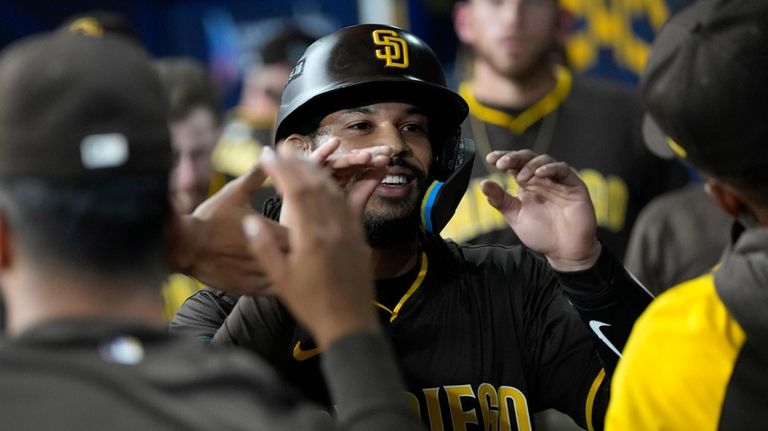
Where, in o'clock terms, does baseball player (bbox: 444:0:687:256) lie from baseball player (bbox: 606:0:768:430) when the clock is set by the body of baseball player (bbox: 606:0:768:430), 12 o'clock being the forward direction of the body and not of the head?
baseball player (bbox: 444:0:687:256) is roughly at 1 o'clock from baseball player (bbox: 606:0:768:430).

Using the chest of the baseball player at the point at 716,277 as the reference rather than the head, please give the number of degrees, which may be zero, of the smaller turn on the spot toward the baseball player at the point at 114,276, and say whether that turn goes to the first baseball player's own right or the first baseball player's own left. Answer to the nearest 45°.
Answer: approximately 90° to the first baseball player's own left

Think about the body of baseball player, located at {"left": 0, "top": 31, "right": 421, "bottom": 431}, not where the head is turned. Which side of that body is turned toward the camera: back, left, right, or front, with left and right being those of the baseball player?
back

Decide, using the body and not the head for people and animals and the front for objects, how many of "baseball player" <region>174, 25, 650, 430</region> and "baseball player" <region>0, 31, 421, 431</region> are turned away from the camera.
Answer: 1

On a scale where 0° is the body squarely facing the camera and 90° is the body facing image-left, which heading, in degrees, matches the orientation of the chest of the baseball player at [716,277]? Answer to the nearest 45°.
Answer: approximately 135°

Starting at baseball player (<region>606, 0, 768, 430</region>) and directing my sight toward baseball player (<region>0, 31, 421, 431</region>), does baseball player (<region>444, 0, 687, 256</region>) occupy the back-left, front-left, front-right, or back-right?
back-right

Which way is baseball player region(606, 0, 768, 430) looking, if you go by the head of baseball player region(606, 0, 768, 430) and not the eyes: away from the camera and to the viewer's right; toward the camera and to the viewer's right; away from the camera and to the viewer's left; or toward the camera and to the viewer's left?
away from the camera and to the viewer's left

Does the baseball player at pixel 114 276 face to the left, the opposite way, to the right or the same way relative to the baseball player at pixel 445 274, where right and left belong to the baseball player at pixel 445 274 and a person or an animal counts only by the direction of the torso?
the opposite way

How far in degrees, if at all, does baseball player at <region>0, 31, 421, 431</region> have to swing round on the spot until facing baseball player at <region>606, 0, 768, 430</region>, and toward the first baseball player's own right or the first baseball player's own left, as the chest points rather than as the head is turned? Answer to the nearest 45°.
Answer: approximately 90° to the first baseball player's own right

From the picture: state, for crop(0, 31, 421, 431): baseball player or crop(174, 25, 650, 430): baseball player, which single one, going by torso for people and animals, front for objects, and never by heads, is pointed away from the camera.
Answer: crop(0, 31, 421, 431): baseball player
